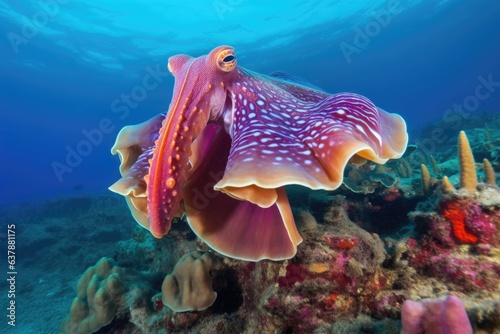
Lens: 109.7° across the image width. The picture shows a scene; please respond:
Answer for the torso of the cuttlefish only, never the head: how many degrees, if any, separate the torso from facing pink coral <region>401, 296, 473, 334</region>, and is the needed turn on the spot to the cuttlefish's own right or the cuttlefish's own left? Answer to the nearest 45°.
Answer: approximately 135° to the cuttlefish's own left

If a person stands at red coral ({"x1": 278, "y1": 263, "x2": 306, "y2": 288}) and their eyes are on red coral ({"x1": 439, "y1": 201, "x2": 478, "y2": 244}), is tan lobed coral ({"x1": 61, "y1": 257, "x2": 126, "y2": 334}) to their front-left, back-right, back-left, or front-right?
back-left

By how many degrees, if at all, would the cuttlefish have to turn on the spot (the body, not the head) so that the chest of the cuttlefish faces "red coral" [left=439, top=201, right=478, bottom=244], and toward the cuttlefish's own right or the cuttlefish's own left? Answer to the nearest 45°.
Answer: approximately 135° to the cuttlefish's own left

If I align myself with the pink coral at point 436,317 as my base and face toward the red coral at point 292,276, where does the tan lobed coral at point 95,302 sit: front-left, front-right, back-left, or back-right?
front-left

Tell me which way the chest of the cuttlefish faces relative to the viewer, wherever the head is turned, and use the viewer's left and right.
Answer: facing the viewer and to the left of the viewer

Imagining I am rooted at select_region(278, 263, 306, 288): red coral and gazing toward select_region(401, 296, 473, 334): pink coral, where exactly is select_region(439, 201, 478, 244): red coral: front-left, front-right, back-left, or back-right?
front-left
